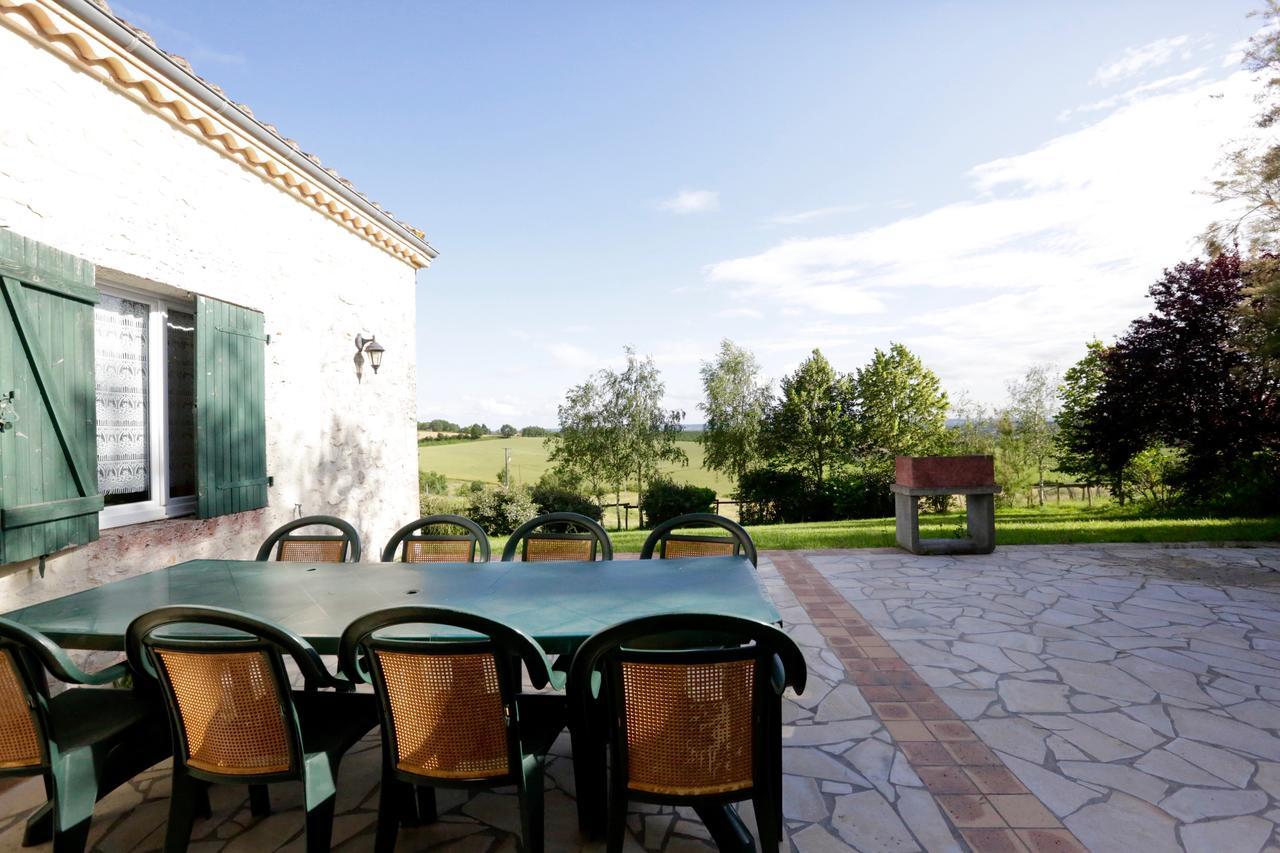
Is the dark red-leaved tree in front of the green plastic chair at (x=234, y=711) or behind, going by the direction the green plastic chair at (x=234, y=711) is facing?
in front

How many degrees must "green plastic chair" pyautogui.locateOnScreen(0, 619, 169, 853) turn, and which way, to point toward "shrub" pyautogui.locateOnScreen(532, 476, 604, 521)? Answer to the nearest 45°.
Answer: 0° — it already faces it

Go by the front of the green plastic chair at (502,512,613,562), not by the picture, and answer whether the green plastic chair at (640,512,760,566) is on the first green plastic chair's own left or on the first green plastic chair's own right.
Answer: on the first green plastic chair's own left

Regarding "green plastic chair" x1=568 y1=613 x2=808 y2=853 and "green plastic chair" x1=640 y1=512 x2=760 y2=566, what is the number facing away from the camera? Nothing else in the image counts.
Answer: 1

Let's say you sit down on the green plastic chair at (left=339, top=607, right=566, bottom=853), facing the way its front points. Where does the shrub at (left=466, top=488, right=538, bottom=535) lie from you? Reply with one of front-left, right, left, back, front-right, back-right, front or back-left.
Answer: front-left

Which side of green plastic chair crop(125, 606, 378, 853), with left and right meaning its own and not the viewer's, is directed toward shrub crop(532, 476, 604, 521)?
front

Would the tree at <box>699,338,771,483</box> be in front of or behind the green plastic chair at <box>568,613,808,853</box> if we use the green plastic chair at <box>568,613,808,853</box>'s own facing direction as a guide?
in front

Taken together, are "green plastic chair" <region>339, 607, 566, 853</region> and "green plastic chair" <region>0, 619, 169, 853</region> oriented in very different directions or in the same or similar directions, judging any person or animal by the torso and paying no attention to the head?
same or similar directions

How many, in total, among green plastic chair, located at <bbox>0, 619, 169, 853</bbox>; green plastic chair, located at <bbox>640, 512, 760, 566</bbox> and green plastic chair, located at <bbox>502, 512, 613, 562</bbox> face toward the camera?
2

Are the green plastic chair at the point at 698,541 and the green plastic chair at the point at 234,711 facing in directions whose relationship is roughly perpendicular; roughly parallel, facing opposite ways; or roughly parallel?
roughly parallel, facing opposite ways

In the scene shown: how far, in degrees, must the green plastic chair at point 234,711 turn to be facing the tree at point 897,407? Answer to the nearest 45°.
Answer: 0° — it already faces it

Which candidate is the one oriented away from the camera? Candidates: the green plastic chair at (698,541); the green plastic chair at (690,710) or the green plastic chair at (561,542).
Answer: the green plastic chair at (690,710)

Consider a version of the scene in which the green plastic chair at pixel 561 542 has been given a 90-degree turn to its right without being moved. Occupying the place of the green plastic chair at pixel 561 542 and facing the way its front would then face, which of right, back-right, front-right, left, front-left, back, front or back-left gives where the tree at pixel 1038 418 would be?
back-right

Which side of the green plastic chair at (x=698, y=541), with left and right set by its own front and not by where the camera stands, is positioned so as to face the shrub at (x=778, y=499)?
back

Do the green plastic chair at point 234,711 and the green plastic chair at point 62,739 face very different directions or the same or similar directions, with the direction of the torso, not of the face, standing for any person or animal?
same or similar directions

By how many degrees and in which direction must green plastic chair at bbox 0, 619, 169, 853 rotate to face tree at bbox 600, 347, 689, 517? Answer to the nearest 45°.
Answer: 0° — it already faces it

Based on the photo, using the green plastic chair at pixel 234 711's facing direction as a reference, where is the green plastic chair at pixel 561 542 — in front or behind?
in front

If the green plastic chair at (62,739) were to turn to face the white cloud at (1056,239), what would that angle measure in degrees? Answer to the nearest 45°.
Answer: approximately 45° to its right

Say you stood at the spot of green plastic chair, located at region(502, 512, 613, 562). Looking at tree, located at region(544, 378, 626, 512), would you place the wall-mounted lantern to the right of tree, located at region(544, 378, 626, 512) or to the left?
left

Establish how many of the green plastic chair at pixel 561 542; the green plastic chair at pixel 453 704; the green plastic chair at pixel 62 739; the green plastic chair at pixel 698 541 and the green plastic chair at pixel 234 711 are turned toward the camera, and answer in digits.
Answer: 2
